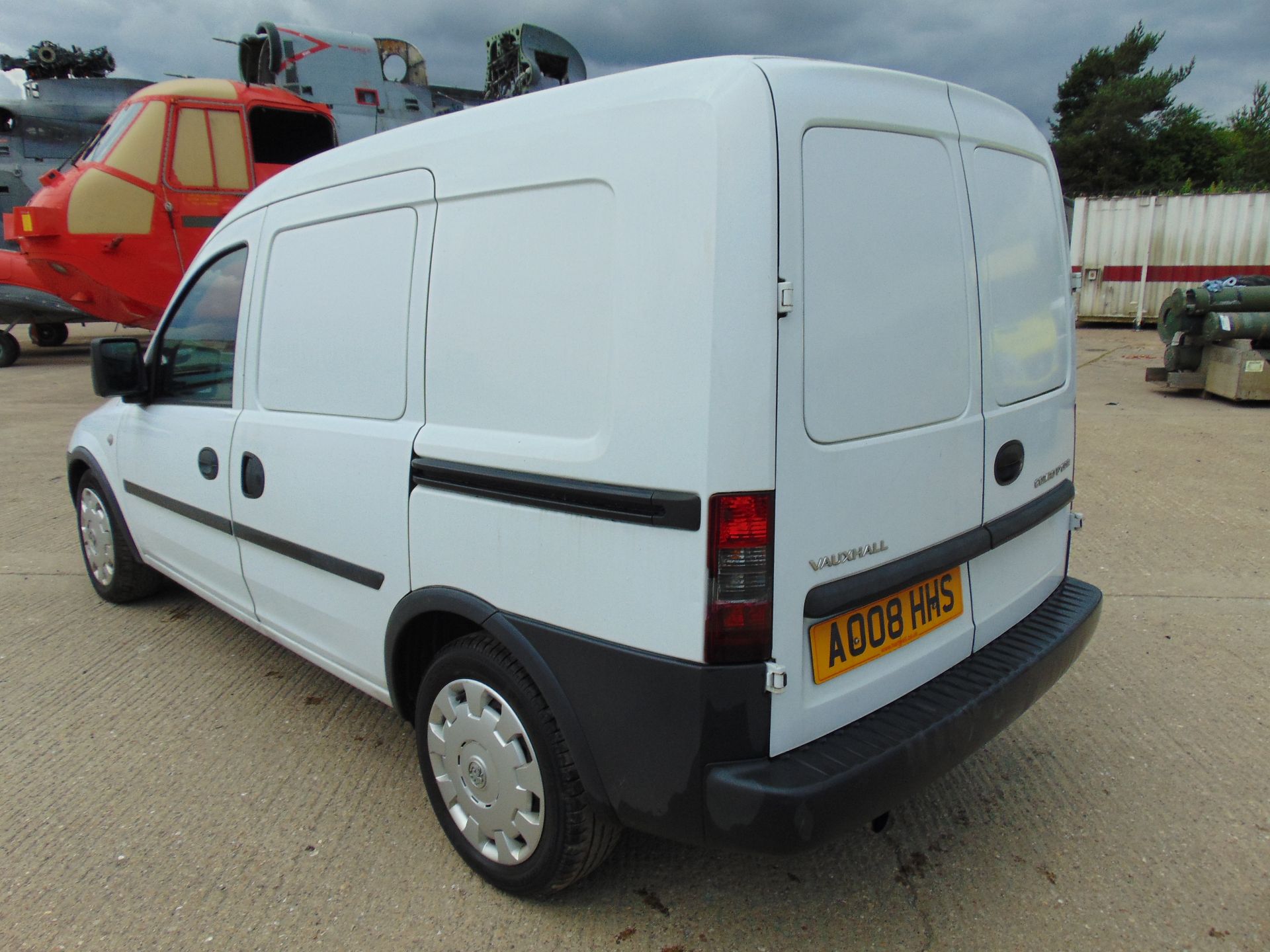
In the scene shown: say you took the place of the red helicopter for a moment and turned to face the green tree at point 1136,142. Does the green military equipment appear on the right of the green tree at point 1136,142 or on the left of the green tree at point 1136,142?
right

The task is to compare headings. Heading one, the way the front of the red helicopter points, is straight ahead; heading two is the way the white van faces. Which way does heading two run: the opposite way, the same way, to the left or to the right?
to the right

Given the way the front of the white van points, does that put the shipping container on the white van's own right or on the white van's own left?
on the white van's own right

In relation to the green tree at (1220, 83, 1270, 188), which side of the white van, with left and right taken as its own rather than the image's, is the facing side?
right

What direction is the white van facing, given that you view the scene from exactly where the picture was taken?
facing away from the viewer and to the left of the viewer

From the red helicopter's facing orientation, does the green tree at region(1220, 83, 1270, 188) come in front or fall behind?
behind

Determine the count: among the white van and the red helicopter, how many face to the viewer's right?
0

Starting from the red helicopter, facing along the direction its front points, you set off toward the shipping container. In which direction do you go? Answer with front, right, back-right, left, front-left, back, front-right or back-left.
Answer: back

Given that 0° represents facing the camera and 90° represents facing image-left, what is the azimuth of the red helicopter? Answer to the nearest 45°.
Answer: approximately 90°

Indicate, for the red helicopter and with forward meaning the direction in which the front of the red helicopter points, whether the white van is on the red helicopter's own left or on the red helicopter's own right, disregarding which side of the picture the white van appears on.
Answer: on the red helicopter's own left

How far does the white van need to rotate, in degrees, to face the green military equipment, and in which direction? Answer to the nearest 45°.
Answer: approximately 90° to its right

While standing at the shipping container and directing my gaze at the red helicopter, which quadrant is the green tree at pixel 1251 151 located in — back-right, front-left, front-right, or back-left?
back-right

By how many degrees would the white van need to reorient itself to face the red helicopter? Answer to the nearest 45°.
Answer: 0° — it already faces it
